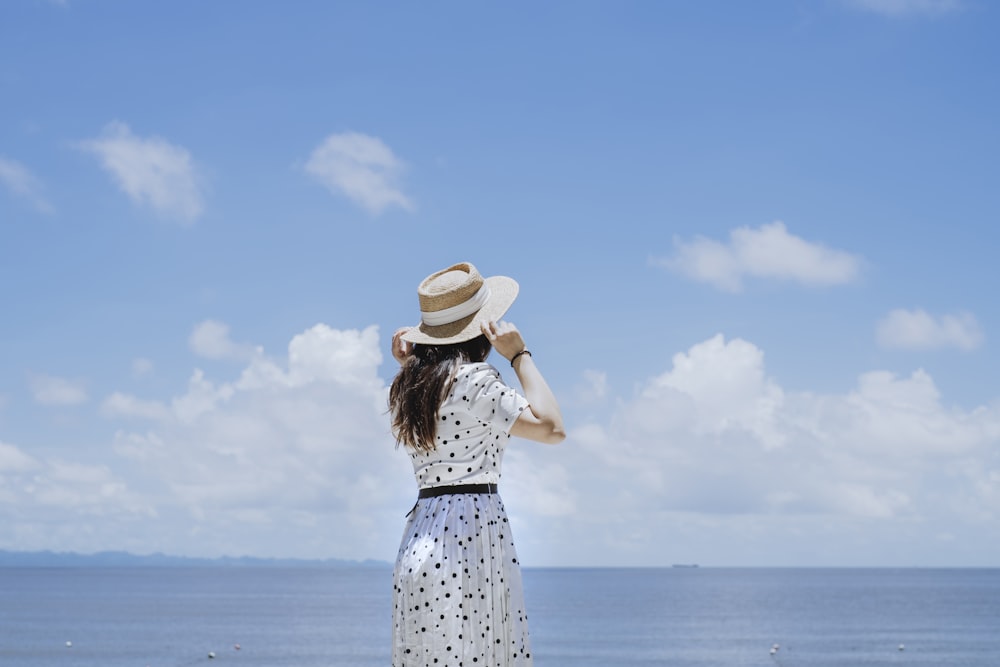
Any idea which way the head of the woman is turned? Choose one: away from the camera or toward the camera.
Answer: away from the camera

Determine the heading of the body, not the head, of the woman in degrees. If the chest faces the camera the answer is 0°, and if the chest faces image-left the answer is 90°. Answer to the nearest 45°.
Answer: approximately 225°
